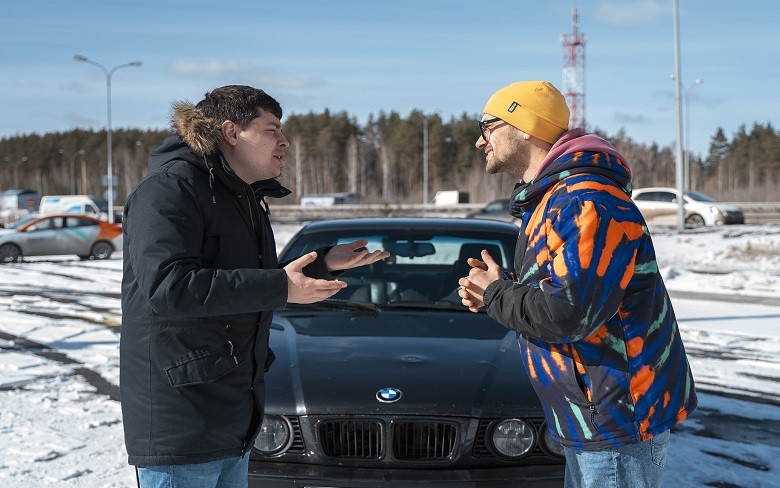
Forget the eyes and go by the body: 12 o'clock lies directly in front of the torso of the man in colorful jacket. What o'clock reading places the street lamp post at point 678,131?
The street lamp post is roughly at 3 o'clock from the man in colorful jacket.

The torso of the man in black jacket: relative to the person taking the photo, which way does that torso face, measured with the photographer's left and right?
facing to the right of the viewer

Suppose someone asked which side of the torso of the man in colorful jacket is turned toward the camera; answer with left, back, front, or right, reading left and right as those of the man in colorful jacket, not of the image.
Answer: left

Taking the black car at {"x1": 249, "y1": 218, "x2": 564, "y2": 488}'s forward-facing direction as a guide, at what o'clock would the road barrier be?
The road barrier is roughly at 6 o'clock from the black car.

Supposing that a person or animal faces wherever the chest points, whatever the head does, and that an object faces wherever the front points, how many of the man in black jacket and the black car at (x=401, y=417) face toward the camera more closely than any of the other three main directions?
1

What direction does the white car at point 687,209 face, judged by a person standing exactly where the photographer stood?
facing the viewer and to the right of the viewer

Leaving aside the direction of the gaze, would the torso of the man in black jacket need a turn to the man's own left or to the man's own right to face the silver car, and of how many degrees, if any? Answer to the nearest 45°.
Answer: approximately 90° to the man's own left

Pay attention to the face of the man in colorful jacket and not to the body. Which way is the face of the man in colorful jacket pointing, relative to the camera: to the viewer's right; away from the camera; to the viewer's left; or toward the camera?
to the viewer's left

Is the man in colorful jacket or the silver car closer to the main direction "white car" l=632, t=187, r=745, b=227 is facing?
the man in colorful jacket

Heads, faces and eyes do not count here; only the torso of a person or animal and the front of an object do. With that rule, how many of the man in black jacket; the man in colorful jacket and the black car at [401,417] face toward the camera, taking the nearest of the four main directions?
1
